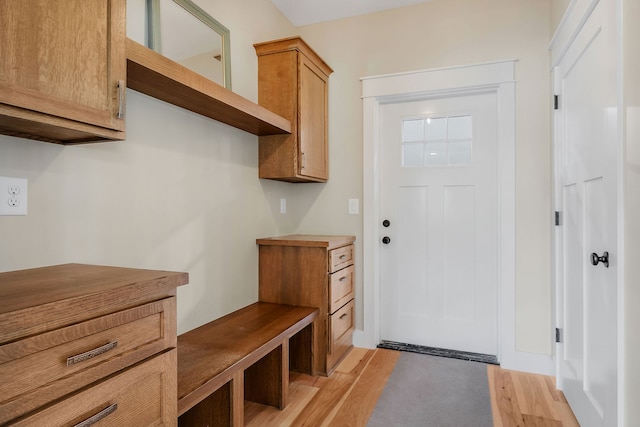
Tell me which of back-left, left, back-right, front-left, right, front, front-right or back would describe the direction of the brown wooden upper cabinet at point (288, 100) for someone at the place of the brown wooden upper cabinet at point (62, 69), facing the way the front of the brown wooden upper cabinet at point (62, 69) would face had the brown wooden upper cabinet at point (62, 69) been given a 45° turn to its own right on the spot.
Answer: back-left

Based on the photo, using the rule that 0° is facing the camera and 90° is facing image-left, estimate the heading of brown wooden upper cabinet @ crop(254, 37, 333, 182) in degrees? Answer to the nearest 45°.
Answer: approximately 315°

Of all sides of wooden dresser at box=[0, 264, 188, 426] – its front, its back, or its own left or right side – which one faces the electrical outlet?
back

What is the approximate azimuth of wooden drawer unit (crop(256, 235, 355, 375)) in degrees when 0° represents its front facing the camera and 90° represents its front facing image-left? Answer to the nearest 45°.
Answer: approximately 315°

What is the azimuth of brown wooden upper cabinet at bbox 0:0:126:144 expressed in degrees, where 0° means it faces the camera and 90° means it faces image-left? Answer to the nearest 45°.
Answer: approximately 315°
